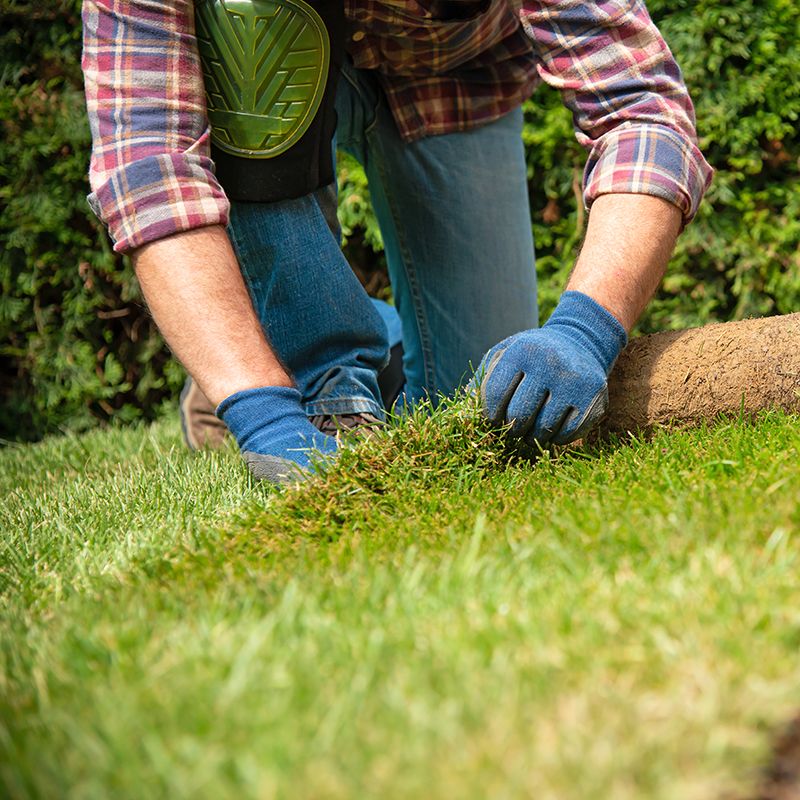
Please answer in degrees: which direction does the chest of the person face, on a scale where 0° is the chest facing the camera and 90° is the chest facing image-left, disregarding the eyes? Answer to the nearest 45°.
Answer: approximately 0°
